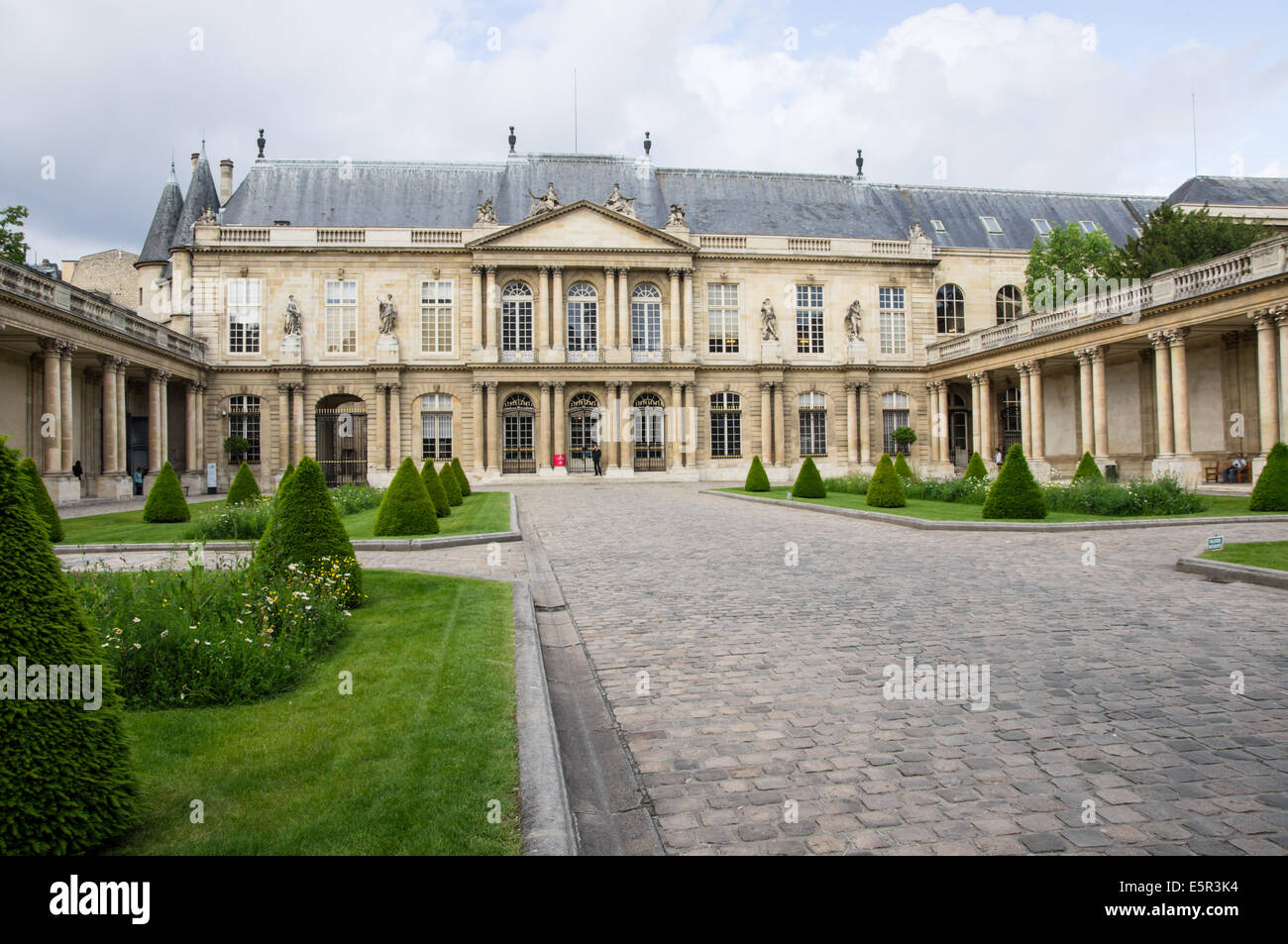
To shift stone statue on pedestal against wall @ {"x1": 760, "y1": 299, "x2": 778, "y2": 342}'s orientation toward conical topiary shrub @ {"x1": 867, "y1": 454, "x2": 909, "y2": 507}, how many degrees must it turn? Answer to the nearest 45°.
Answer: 0° — it already faces it

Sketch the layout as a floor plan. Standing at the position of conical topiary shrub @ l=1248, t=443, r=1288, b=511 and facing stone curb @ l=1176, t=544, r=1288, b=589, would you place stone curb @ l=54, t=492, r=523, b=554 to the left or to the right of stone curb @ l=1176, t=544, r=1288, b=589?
right

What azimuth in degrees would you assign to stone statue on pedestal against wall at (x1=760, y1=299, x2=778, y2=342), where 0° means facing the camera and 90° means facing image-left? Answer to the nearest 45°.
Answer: approximately 0°

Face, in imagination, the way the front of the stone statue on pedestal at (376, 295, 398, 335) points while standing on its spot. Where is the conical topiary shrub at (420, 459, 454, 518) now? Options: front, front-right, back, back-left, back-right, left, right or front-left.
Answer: front

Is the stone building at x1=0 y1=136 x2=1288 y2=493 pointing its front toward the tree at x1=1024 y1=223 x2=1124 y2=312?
no

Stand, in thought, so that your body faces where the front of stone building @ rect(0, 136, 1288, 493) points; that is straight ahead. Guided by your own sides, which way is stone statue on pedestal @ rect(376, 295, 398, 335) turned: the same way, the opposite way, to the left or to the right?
the same way

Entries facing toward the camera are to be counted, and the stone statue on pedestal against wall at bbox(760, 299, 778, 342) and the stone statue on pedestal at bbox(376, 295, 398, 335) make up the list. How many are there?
2

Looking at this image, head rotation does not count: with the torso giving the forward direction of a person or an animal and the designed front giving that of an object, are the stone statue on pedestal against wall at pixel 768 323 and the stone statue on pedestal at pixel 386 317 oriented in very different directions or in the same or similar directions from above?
same or similar directions

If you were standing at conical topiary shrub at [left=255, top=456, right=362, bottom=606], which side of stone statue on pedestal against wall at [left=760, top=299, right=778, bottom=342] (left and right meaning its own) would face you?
front

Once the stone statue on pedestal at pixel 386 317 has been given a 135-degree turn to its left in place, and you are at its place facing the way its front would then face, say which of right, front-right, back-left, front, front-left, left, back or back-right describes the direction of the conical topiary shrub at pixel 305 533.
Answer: back-right

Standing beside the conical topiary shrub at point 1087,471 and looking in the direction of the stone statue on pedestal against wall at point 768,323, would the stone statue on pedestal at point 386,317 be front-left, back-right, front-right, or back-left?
front-left

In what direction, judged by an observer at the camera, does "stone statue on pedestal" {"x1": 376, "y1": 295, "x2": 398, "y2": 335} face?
facing the viewer

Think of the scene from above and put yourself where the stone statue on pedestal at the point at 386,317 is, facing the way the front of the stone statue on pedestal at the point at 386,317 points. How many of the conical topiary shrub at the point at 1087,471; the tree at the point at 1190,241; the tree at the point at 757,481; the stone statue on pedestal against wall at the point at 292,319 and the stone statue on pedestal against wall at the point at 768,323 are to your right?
1

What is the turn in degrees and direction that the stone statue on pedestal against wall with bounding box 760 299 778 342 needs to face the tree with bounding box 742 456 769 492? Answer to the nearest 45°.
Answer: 0° — it already faces it

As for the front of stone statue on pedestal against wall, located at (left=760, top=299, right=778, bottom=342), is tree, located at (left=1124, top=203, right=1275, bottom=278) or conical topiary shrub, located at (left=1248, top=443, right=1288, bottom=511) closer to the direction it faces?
the conical topiary shrub

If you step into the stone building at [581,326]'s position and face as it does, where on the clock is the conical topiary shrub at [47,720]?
The conical topiary shrub is roughly at 12 o'clock from the stone building.

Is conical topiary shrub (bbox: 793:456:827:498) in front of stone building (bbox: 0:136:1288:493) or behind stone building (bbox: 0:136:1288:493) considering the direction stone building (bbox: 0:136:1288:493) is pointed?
in front
